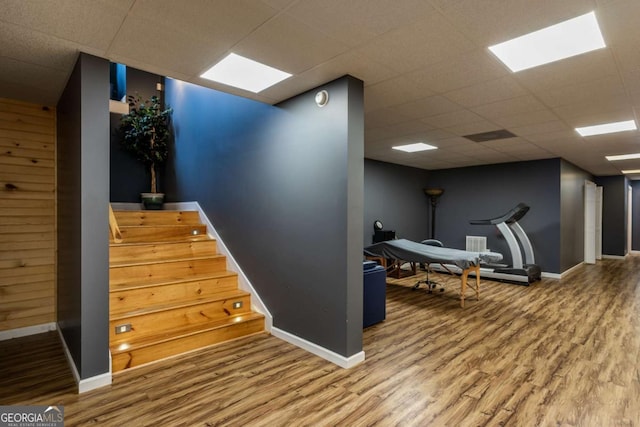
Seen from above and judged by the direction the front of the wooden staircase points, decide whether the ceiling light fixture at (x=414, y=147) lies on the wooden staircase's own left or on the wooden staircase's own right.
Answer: on the wooden staircase's own left

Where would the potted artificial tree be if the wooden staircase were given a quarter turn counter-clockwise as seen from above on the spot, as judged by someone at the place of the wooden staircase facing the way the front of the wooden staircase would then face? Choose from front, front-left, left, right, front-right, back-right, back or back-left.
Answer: front-left

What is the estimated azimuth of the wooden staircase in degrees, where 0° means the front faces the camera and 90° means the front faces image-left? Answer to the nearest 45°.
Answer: approximately 315°
